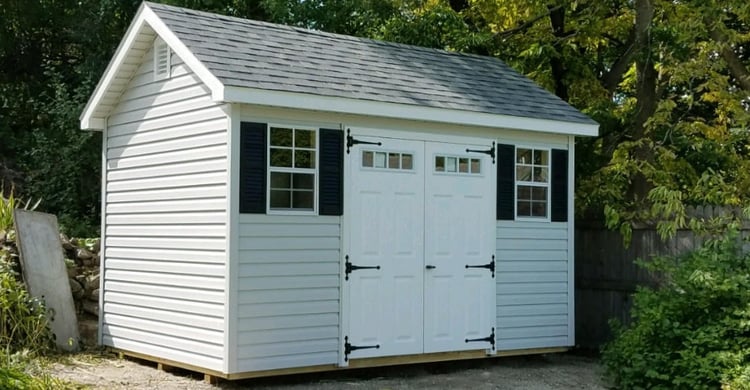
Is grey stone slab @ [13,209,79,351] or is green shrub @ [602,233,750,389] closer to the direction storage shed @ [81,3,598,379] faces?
the green shrub

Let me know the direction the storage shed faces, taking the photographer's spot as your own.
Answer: facing the viewer and to the right of the viewer

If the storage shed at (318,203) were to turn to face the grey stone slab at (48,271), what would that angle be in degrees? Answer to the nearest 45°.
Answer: approximately 135° to its right

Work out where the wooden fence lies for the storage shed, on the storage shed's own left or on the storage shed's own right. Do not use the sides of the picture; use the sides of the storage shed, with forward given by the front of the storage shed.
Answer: on the storage shed's own left

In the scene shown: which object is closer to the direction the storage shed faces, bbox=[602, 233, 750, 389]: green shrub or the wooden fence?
the green shrub
